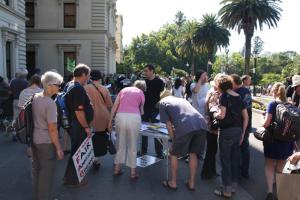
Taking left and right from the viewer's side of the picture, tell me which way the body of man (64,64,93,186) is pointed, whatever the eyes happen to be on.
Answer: facing to the right of the viewer

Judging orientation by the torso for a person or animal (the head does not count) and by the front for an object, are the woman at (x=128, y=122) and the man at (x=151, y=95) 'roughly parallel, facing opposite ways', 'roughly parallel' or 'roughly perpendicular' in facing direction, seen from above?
roughly parallel, facing opposite ways

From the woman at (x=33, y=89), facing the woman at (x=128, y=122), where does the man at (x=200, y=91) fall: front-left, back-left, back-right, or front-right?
front-left

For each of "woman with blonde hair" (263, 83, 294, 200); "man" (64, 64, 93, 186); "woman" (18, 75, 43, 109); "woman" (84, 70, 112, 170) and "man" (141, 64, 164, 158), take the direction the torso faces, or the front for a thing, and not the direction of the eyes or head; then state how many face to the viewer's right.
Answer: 1

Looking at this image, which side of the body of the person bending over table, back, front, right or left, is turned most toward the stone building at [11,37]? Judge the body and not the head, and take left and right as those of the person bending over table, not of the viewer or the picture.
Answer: front

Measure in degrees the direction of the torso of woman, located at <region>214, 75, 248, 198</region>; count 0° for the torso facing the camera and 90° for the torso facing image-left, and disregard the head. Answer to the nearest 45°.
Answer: approximately 135°

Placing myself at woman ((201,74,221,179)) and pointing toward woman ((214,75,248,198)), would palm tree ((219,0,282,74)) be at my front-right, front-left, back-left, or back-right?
back-left

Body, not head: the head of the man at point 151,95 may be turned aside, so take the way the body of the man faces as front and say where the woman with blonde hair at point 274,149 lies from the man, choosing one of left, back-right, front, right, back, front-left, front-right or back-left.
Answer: left

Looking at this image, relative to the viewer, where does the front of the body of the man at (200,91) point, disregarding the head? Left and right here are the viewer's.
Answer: facing the viewer and to the right of the viewer

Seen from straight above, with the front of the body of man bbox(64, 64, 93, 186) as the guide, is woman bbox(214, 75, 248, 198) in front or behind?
in front

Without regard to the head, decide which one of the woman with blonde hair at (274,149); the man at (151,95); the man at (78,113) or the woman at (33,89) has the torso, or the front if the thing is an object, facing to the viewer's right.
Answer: the man at (78,113)

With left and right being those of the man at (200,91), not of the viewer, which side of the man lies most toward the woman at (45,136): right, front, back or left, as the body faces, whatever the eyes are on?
right

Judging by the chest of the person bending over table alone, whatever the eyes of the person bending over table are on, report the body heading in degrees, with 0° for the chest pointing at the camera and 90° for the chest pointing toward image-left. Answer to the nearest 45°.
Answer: approximately 135°

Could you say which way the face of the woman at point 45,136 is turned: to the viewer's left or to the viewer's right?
to the viewer's right

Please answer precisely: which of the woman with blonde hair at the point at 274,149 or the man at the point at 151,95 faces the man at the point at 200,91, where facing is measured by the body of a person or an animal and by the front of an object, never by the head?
the woman with blonde hair

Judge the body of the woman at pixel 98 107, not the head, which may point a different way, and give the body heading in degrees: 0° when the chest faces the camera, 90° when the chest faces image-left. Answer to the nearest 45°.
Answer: approximately 180°

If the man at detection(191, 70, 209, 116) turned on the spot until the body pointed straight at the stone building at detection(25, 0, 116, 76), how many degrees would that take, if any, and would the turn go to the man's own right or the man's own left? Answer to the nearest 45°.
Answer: approximately 180°

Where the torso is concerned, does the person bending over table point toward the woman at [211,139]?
no
